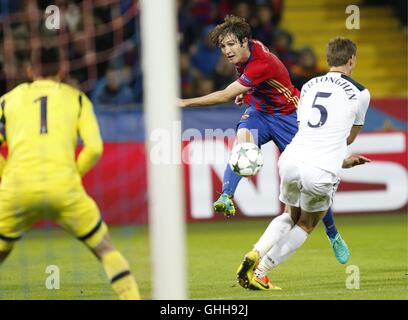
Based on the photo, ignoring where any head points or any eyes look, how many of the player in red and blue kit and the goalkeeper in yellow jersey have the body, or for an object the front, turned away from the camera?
1

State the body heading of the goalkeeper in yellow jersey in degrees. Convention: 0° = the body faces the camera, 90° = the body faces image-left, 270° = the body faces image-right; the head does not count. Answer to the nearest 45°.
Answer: approximately 180°

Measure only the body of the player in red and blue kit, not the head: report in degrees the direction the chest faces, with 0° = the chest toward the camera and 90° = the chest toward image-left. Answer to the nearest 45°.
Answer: approximately 45°

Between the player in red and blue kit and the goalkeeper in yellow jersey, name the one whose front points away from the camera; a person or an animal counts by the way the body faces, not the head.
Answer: the goalkeeper in yellow jersey
